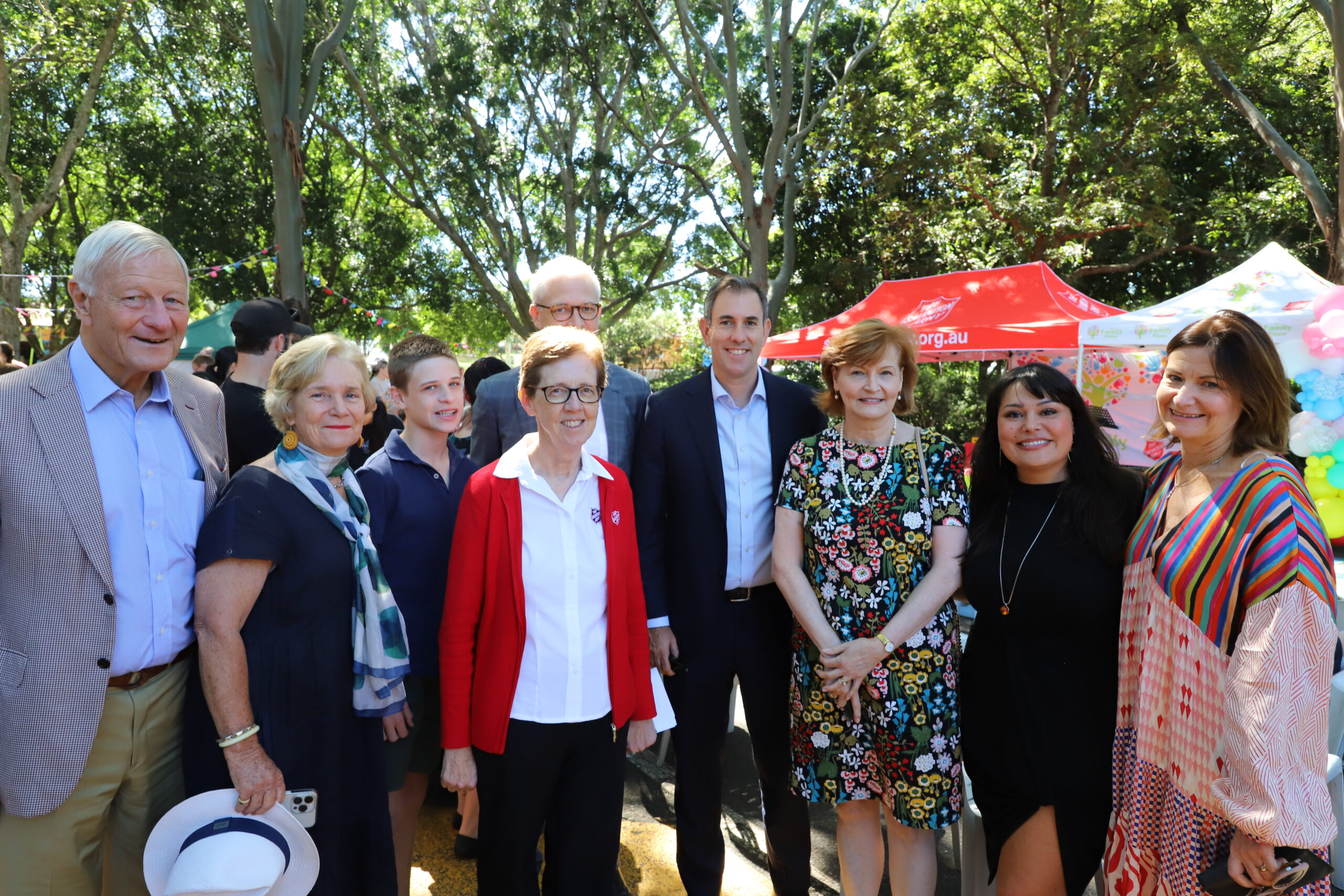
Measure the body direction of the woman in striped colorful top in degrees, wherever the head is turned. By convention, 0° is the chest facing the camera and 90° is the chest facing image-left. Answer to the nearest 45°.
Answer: approximately 45°

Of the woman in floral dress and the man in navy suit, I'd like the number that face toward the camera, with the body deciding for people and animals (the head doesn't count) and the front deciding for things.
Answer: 2

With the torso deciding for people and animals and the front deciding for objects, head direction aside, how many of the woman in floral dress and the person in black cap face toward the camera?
1

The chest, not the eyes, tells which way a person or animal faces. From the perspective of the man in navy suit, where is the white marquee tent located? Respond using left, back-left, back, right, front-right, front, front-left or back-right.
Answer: back-left

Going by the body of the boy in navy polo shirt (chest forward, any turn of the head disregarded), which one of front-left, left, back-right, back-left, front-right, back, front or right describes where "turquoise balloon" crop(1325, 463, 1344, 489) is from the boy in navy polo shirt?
front-left

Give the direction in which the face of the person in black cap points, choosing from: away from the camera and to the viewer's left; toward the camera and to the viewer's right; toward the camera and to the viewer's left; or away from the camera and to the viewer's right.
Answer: away from the camera and to the viewer's right

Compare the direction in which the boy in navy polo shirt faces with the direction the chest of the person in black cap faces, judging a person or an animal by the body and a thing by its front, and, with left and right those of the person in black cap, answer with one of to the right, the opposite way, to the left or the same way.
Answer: to the right

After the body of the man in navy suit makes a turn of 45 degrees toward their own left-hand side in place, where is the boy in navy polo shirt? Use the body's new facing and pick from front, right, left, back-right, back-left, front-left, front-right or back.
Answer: back-right

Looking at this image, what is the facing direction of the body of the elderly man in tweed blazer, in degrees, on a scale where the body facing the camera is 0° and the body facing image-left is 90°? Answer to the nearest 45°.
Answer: approximately 315°
